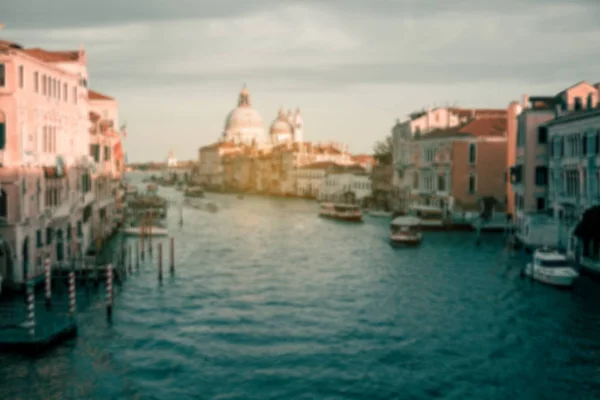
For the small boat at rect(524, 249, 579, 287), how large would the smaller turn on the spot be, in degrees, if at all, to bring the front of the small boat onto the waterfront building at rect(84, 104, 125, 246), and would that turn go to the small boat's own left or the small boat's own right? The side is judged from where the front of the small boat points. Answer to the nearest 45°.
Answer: approximately 135° to the small boat's own right

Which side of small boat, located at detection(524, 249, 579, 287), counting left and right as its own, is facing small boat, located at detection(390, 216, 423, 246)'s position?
back

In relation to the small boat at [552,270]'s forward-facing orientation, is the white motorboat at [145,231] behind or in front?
behind

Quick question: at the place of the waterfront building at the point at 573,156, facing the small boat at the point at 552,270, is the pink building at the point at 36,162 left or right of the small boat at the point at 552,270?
right

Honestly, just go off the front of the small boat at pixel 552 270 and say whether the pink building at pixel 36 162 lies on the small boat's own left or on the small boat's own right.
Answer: on the small boat's own right

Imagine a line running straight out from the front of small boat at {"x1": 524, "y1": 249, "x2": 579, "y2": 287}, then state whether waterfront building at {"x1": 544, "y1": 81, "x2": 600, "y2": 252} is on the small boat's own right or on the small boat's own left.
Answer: on the small boat's own left
